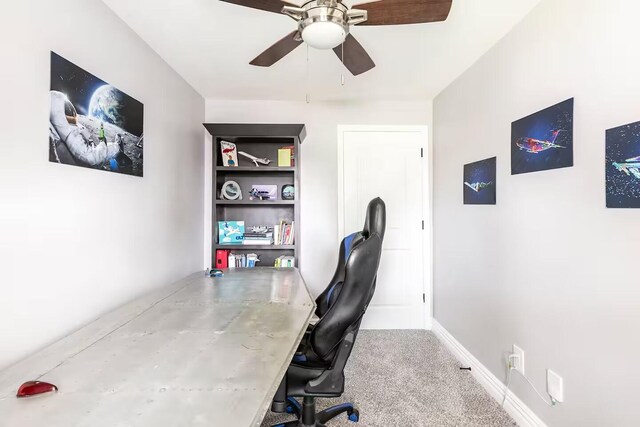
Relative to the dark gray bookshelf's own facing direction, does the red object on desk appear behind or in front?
in front

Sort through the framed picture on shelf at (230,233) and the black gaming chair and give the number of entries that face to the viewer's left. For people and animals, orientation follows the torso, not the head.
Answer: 1

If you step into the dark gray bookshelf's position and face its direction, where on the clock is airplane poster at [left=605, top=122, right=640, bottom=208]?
The airplane poster is roughly at 11 o'clock from the dark gray bookshelf.

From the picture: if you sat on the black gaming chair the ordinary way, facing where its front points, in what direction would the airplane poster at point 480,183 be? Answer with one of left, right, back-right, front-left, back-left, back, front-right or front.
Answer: back-right

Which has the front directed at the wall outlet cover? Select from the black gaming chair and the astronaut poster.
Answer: the astronaut poster

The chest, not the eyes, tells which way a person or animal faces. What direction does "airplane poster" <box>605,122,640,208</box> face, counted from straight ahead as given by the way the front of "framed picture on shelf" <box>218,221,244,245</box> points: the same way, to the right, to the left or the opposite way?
to the right

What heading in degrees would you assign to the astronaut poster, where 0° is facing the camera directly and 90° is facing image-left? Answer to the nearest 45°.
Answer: approximately 315°

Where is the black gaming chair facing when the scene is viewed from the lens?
facing to the left of the viewer

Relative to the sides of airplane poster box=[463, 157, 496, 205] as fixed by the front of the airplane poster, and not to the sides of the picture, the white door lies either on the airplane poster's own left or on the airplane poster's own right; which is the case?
on the airplane poster's own right

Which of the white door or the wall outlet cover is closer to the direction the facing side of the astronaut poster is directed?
the wall outlet cover

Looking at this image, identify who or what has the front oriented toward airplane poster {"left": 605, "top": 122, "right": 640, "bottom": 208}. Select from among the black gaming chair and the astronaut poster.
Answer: the astronaut poster

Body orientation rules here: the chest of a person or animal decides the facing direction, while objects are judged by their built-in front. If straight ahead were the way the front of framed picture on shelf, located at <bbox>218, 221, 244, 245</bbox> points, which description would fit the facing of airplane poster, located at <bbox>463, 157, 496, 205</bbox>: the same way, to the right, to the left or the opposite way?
to the right
